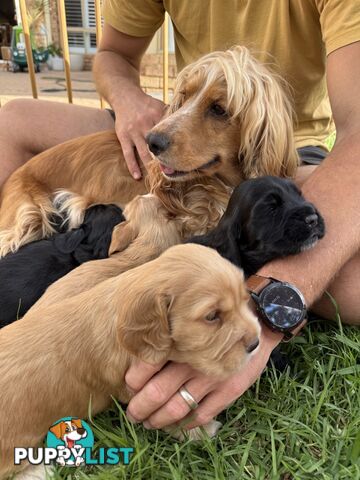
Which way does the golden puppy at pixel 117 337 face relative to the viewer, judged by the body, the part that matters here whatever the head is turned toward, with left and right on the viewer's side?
facing to the right of the viewer

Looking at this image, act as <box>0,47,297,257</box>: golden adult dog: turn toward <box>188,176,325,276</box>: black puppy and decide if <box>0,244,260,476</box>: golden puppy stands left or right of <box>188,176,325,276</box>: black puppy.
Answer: right

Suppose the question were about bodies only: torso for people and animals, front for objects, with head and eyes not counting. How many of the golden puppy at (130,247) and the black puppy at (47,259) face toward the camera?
0

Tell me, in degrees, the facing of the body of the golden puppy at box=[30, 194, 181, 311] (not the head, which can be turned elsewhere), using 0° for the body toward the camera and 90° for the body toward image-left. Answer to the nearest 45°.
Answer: approximately 225°

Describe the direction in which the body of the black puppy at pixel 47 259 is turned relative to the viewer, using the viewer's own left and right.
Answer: facing away from the viewer and to the right of the viewer

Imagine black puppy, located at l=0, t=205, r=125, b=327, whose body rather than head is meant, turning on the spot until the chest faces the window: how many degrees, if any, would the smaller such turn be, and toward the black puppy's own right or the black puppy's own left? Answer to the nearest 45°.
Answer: approximately 45° to the black puppy's own left

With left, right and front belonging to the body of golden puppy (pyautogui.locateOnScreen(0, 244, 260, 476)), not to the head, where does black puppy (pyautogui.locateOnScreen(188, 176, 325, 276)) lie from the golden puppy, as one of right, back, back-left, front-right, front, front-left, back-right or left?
front-left

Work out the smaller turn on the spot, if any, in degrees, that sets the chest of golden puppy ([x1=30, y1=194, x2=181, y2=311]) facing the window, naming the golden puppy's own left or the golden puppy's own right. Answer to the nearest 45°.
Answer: approximately 45° to the golden puppy's own left
